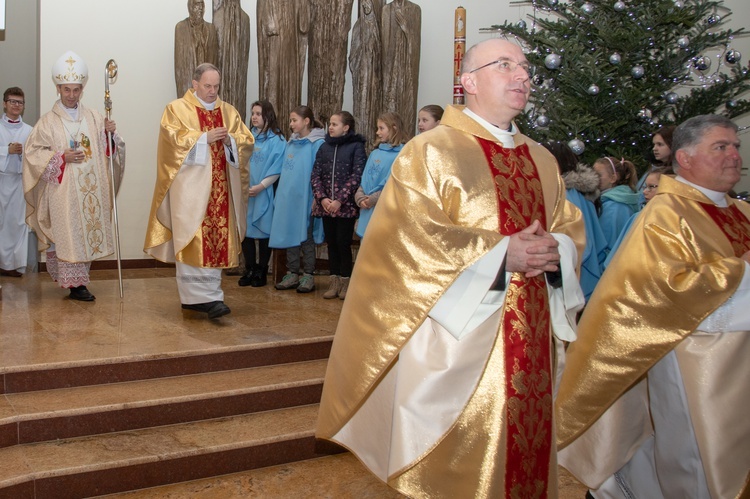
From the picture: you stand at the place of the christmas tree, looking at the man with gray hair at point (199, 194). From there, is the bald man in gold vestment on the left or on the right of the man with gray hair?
left

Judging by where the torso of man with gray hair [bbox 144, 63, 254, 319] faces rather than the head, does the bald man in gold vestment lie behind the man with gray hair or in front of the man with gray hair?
in front

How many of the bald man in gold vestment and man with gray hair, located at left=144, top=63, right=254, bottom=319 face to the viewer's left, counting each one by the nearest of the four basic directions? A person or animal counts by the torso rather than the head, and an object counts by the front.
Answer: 0

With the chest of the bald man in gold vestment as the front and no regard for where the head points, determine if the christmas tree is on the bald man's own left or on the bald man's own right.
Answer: on the bald man's own left

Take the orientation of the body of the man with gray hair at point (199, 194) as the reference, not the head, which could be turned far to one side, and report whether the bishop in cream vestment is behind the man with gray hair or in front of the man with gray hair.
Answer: behind

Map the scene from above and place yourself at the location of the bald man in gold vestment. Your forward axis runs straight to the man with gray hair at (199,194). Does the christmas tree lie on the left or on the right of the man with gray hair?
right
